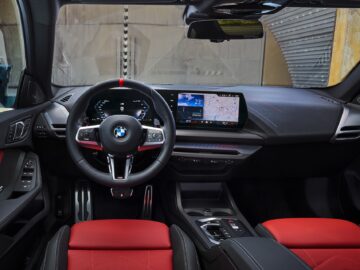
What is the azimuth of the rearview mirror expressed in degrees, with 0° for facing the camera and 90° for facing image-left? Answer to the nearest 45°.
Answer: approximately 0°

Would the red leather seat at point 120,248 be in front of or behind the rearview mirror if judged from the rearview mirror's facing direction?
in front
